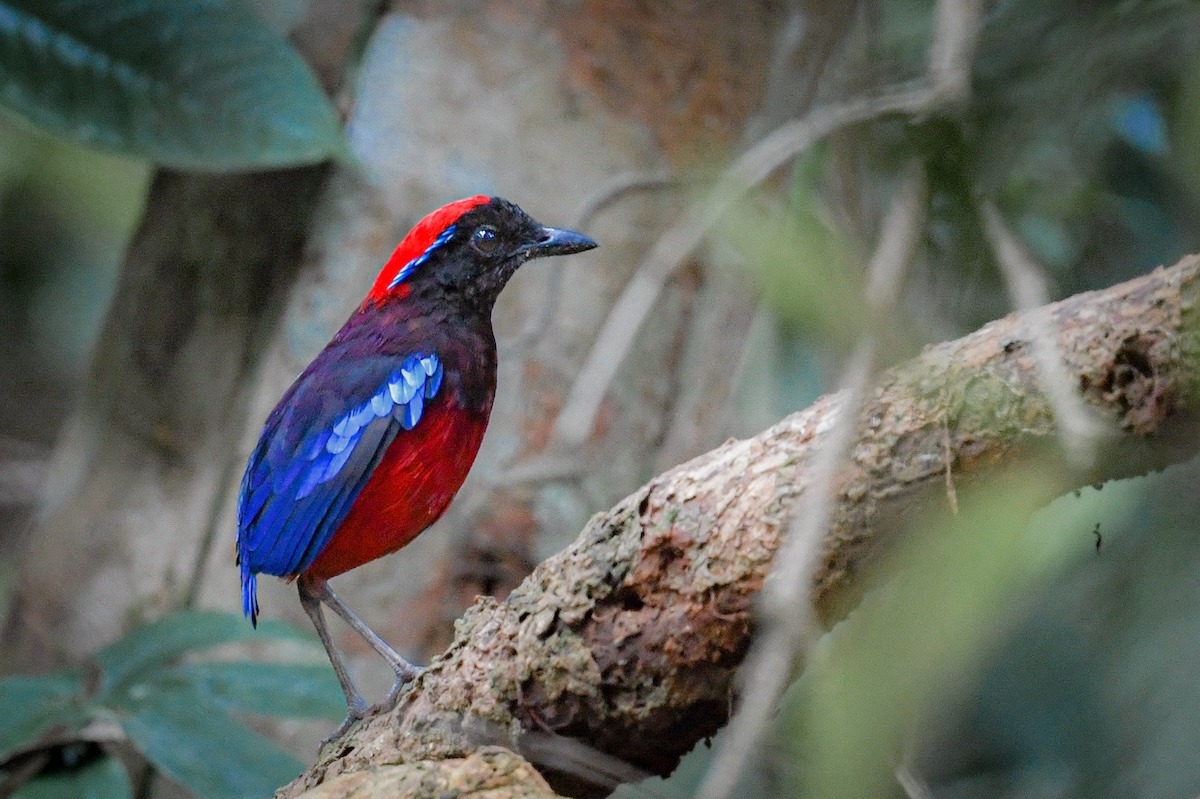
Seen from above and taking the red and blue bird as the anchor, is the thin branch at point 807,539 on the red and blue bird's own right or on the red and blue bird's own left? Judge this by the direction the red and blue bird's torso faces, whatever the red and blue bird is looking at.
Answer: on the red and blue bird's own right

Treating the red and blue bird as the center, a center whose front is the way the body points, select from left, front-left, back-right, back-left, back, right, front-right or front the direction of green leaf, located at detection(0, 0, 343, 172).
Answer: back-left

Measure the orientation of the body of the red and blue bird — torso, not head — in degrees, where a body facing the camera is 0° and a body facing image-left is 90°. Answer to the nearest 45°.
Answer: approximately 270°

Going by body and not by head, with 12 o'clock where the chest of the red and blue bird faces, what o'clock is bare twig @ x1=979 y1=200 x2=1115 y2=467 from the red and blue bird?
The bare twig is roughly at 2 o'clock from the red and blue bird.
